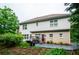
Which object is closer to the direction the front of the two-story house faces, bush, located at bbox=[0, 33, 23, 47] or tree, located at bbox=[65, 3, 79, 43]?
the bush

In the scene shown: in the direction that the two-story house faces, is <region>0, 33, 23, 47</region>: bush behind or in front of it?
in front

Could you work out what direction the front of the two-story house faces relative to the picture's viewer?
facing the viewer and to the left of the viewer

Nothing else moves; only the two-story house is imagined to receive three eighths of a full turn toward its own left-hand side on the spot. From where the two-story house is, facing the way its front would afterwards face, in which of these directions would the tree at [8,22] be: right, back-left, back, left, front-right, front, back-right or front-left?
back

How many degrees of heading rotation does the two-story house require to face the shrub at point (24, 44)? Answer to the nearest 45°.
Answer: approximately 45° to its right
